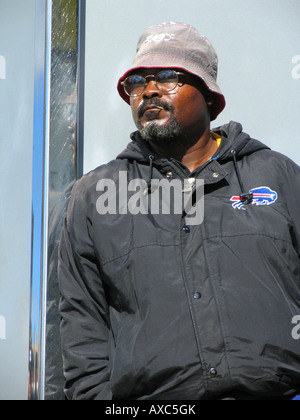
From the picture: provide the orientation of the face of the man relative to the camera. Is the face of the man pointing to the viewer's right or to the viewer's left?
to the viewer's left

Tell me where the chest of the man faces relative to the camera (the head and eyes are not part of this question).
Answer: toward the camera
